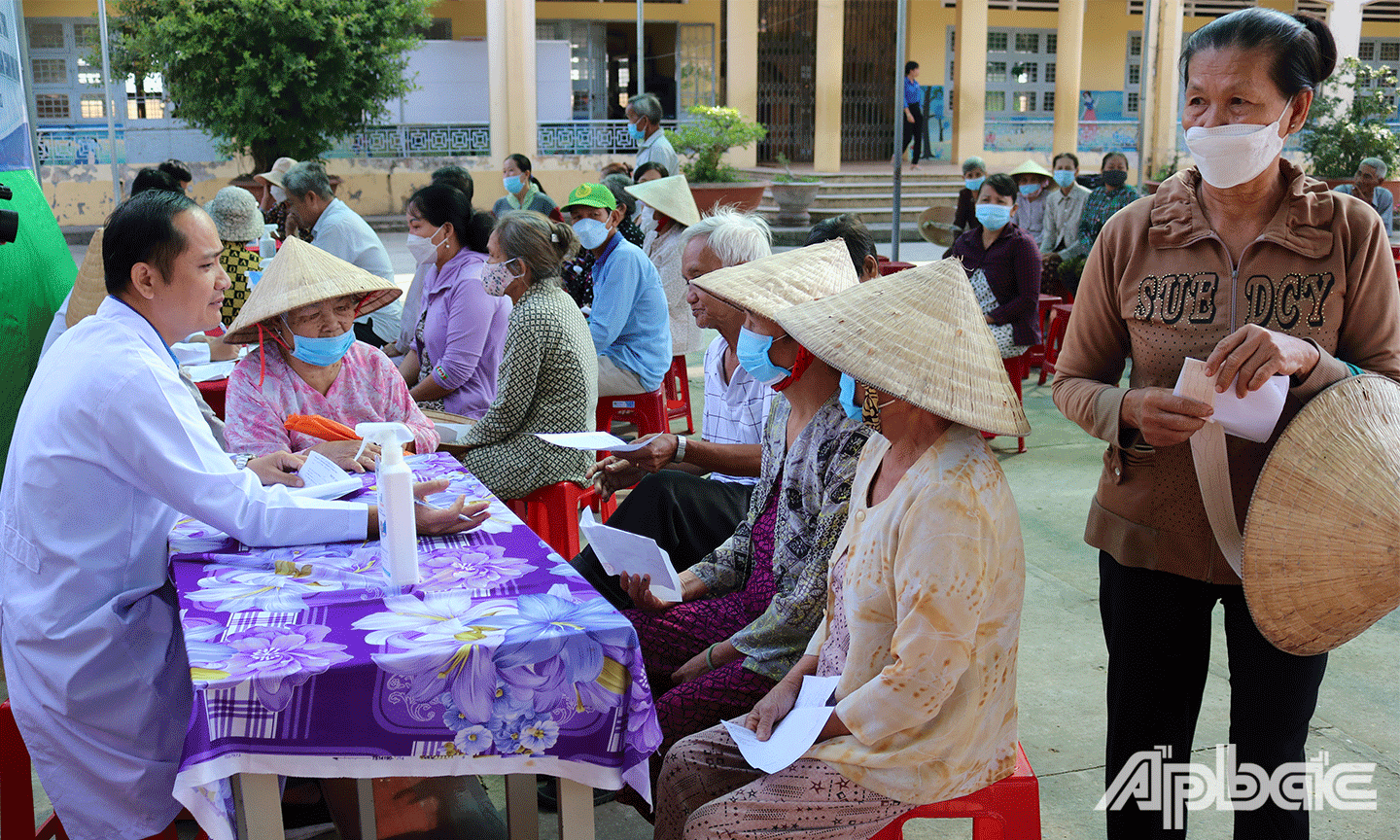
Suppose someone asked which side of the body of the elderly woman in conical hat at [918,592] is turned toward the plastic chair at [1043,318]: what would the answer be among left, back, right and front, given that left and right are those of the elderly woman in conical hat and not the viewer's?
right

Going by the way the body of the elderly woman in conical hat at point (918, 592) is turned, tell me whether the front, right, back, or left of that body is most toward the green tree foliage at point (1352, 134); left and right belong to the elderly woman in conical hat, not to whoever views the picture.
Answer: right

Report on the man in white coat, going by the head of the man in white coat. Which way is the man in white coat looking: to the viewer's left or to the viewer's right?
to the viewer's right

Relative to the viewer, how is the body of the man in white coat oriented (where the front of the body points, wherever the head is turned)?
to the viewer's right

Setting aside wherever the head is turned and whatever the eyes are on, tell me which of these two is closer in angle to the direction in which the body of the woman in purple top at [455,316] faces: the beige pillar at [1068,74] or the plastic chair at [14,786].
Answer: the plastic chair

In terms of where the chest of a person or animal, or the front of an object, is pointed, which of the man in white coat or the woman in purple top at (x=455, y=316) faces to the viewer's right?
the man in white coat

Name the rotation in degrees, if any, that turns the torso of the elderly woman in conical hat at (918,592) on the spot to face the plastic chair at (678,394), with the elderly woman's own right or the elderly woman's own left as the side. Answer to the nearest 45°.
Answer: approximately 90° to the elderly woman's own right

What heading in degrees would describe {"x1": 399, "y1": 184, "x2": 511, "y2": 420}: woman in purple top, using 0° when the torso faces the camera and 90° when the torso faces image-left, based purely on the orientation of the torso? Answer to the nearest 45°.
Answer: approximately 90°

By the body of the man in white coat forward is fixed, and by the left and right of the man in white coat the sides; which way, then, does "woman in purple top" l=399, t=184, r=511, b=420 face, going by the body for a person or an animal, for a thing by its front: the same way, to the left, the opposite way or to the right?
the opposite way

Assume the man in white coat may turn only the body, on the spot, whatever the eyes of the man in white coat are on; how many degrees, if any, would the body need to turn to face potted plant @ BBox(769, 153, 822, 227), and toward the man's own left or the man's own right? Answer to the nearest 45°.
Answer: approximately 45° to the man's own left

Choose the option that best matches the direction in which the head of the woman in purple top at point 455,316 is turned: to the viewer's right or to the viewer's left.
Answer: to the viewer's left

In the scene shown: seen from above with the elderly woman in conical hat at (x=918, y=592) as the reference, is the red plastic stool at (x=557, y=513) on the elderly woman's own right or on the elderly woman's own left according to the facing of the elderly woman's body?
on the elderly woman's own right

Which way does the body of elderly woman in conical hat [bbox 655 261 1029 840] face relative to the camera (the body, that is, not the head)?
to the viewer's left

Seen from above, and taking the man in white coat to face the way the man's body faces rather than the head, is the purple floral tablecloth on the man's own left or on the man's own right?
on the man's own right
